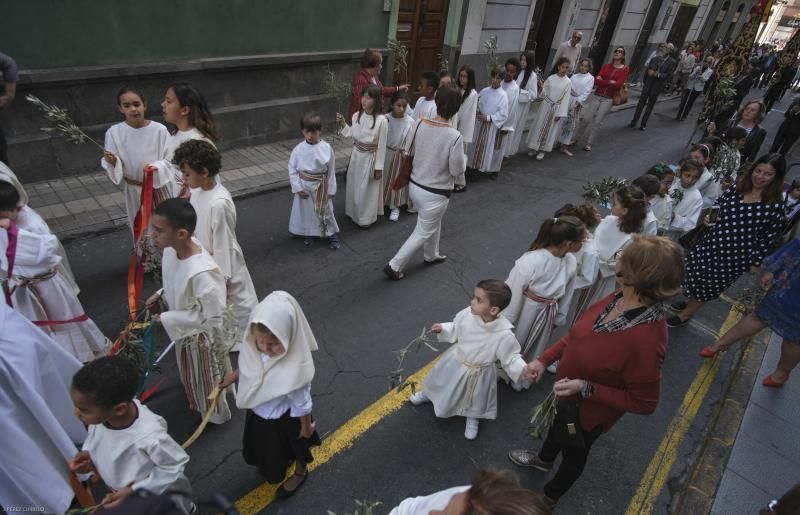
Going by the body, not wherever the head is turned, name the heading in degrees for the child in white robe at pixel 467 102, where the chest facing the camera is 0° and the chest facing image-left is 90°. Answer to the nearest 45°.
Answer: approximately 45°

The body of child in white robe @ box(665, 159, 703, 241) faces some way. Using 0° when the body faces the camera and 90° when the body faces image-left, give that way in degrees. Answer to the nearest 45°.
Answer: approximately 45°

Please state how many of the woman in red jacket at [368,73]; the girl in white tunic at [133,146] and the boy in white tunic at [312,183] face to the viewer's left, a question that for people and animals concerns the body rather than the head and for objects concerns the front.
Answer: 0

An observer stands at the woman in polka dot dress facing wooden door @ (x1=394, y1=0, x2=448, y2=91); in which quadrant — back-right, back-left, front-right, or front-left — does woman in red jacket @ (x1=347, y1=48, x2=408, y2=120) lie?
front-left

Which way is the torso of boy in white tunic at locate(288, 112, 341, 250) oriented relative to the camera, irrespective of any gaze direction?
toward the camera

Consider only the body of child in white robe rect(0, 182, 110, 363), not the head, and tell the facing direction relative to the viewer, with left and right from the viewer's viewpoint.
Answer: facing the viewer and to the left of the viewer

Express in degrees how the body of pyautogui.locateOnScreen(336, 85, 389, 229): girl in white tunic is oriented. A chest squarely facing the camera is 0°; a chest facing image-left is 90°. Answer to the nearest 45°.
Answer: approximately 45°

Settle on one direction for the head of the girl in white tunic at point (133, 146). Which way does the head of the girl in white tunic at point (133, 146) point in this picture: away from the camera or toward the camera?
toward the camera

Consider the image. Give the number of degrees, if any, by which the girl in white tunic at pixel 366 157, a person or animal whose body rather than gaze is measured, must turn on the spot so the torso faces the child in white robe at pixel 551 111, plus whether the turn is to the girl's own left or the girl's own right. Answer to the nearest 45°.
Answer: approximately 180°

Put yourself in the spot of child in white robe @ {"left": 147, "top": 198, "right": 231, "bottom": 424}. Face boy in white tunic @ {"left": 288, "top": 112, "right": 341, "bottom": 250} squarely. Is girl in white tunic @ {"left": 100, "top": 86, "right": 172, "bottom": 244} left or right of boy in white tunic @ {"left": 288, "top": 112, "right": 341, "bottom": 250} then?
left

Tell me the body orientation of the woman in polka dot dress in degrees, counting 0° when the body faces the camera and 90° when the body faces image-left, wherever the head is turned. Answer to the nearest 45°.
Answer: approximately 45°

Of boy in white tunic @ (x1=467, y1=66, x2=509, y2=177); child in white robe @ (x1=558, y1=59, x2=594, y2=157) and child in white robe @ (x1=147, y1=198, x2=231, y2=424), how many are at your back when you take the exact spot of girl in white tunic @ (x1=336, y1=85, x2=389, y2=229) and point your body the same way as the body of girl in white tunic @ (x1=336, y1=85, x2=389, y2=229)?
2

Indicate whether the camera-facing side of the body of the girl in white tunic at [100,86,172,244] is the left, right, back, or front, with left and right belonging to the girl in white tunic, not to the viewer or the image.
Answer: front
